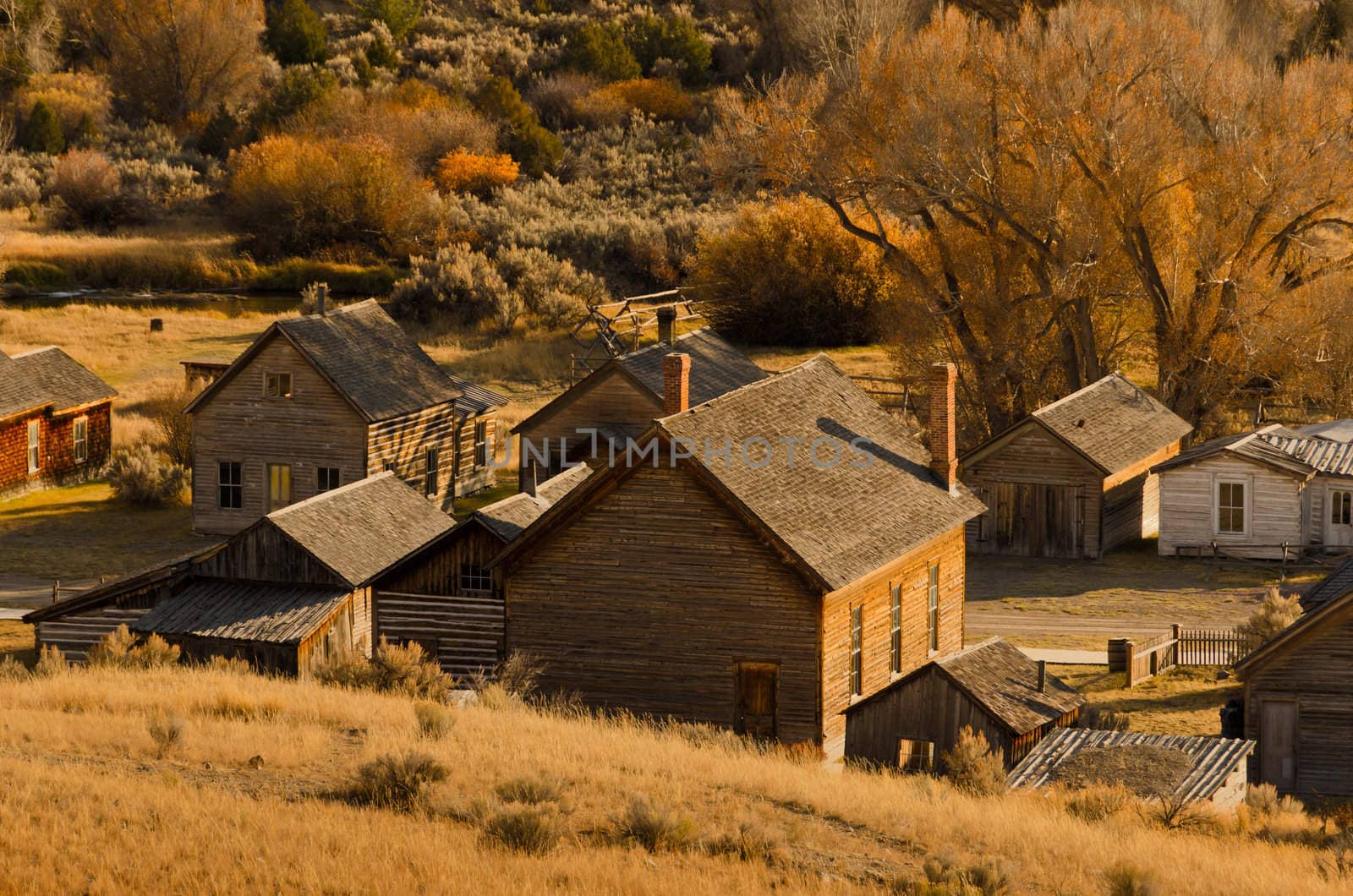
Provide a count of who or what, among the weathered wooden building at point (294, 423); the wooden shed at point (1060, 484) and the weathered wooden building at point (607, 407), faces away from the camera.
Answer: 0

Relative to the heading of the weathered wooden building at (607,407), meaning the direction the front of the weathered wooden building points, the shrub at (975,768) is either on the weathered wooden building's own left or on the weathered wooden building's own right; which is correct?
on the weathered wooden building's own left

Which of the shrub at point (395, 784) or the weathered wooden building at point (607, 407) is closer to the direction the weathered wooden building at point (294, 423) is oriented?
the shrub

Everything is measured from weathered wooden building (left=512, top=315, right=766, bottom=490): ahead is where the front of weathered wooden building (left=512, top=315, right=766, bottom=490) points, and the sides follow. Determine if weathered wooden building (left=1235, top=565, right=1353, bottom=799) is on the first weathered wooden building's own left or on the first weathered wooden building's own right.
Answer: on the first weathered wooden building's own left

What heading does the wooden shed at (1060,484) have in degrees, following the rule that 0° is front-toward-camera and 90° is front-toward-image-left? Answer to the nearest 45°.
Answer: approximately 45°

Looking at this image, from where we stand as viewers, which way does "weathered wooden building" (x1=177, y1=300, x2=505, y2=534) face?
facing the viewer and to the left of the viewer

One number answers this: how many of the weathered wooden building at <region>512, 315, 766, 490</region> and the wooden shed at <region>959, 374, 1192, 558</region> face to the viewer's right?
0

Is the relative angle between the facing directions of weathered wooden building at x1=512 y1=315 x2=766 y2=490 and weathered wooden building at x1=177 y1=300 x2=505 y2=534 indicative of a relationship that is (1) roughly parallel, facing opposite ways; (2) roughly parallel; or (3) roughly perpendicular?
roughly parallel

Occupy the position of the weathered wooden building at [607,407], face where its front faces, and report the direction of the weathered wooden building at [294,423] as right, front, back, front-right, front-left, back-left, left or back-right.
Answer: front-right

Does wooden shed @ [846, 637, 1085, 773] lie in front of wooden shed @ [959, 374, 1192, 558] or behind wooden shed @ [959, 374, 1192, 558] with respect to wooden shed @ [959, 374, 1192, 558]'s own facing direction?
in front

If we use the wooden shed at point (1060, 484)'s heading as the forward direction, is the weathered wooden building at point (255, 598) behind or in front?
in front

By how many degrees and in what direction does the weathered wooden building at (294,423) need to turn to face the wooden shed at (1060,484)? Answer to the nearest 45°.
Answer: approximately 135° to its left

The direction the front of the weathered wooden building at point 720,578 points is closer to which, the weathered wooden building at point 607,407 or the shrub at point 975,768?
the weathered wooden building
